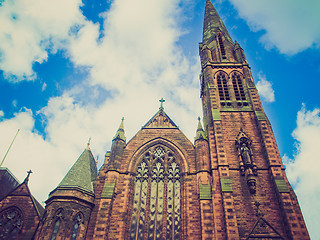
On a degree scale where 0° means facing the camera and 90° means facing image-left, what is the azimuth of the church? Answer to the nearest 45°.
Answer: approximately 0°
